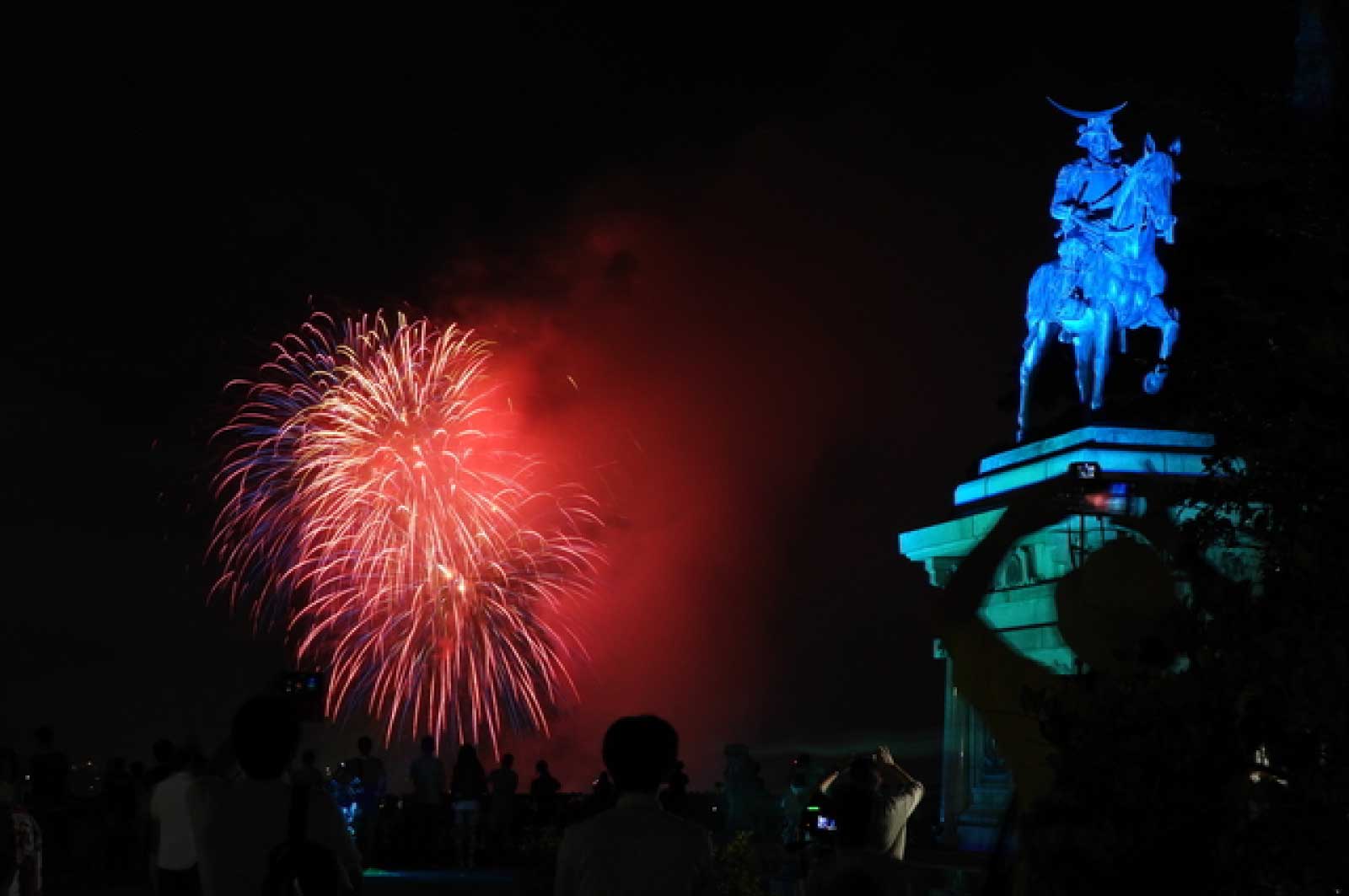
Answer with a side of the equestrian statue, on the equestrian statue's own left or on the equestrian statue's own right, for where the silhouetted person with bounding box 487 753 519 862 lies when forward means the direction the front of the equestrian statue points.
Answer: on the equestrian statue's own right

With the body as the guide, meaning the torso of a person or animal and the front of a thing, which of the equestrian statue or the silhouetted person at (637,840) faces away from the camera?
the silhouetted person

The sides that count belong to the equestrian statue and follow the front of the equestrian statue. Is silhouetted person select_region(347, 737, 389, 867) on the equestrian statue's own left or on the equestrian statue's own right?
on the equestrian statue's own right

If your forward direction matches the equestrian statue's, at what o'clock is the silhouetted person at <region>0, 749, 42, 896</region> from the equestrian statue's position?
The silhouetted person is roughly at 2 o'clock from the equestrian statue.

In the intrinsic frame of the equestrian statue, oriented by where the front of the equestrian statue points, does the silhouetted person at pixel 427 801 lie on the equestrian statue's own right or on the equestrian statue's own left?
on the equestrian statue's own right

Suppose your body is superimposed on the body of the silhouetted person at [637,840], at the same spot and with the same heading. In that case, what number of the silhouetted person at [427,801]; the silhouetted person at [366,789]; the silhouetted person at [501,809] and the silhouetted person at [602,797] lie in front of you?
4

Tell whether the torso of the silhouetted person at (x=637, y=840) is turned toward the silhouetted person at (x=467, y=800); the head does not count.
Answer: yes

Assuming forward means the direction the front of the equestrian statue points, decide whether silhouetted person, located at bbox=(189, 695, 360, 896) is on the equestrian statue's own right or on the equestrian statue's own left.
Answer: on the equestrian statue's own right

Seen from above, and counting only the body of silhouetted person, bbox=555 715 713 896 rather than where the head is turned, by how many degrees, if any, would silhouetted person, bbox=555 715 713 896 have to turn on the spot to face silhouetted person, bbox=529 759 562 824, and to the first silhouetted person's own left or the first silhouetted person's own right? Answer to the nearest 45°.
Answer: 0° — they already face them

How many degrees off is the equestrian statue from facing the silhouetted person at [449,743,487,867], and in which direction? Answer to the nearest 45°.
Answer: approximately 135° to its right

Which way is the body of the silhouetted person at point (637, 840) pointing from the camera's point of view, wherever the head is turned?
away from the camera

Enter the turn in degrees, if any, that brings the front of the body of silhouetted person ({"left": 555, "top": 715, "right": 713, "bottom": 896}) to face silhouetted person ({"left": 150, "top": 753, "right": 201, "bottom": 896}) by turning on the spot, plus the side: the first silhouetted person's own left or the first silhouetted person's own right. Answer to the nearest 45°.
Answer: approximately 45° to the first silhouetted person's own left

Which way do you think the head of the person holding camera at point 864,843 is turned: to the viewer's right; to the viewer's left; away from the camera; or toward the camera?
away from the camera

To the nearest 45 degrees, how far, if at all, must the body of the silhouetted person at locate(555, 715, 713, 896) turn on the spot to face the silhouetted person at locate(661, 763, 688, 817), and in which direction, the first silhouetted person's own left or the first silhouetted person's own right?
0° — they already face them
